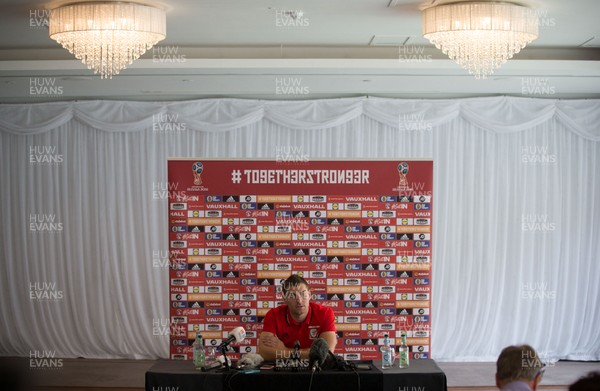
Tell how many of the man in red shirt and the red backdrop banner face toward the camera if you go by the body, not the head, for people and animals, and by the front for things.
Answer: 2

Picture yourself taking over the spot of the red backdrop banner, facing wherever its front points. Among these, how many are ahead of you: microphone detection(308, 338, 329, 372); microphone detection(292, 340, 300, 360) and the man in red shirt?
3

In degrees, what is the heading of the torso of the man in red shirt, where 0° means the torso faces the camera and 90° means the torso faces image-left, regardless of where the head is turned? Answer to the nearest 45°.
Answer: approximately 0°

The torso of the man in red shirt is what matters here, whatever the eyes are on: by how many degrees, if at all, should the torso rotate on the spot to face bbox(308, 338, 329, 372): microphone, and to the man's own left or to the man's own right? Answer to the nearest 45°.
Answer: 0° — they already face it

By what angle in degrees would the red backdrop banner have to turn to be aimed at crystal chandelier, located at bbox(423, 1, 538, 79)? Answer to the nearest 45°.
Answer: approximately 45° to its left

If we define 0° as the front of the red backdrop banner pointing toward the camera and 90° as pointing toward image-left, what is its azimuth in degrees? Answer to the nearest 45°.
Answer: approximately 0°
